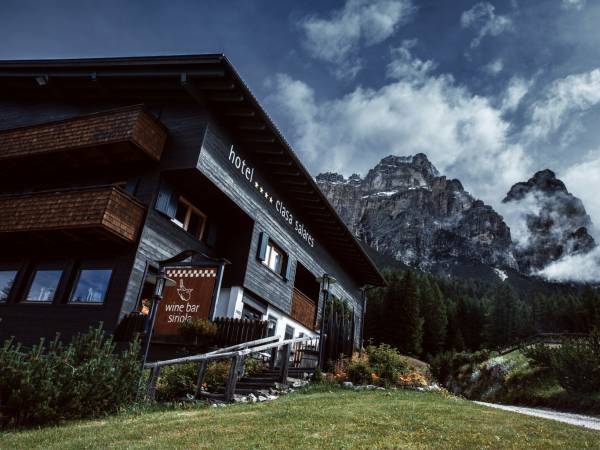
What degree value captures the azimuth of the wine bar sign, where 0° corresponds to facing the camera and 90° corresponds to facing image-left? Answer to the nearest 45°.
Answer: approximately 0°

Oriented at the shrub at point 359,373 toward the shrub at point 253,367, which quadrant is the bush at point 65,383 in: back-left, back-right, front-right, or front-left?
front-left

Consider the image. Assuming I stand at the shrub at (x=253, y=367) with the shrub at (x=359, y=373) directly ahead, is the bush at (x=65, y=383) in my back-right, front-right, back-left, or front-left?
back-right

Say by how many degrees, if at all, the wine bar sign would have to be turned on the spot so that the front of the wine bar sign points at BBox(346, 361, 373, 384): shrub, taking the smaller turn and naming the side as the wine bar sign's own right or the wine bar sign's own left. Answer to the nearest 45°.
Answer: approximately 90° to the wine bar sign's own left

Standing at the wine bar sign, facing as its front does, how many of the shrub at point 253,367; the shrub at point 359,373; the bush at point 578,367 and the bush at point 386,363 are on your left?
4

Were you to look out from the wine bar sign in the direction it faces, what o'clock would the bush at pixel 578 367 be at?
The bush is roughly at 9 o'clock from the wine bar sign.

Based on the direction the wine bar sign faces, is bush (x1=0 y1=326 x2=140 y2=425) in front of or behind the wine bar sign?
in front

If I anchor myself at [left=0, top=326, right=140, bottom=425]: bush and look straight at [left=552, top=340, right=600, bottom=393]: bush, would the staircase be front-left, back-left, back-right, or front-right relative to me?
front-left

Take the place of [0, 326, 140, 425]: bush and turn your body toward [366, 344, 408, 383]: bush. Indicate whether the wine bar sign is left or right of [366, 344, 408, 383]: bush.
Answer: left
